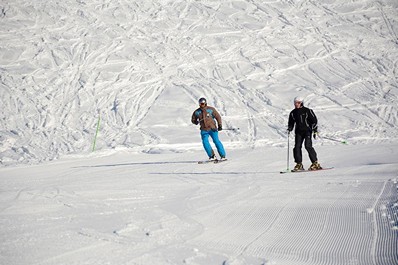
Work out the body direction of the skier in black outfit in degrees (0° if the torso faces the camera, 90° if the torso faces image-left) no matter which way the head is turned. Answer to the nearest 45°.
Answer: approximately 45°
